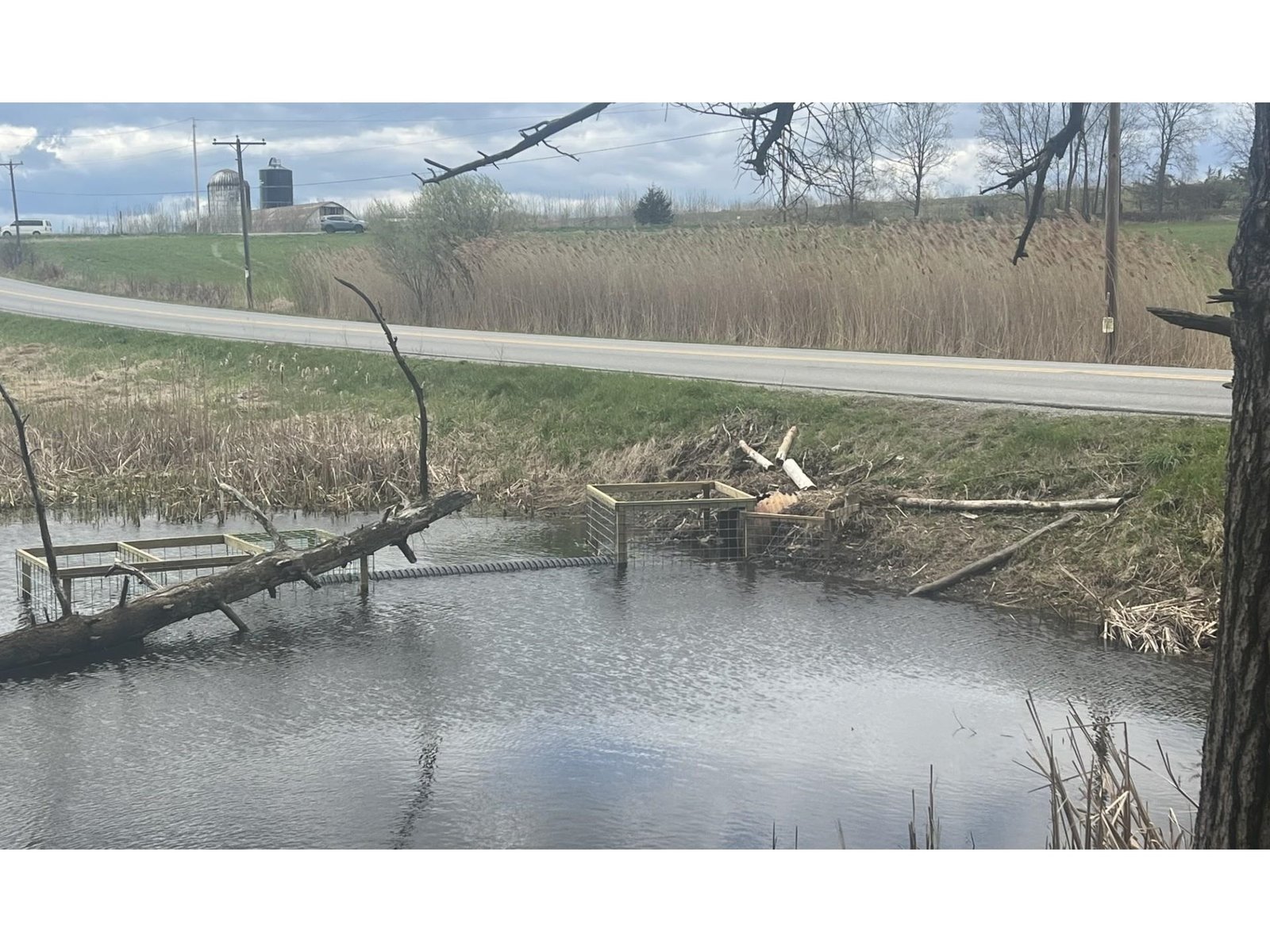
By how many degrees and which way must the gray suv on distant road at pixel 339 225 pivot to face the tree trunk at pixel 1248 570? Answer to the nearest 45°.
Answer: approximately 90° to its right

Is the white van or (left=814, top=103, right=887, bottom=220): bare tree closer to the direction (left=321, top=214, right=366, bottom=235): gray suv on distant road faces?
the bare tree

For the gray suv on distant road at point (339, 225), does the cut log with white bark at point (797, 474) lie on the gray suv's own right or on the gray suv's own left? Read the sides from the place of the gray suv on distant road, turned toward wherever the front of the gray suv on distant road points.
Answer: on the gray suv's own right

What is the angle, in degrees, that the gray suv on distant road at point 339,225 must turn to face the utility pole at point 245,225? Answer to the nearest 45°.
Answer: approximately 90° to its right

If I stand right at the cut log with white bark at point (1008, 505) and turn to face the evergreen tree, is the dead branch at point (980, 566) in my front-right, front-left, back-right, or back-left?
back-left

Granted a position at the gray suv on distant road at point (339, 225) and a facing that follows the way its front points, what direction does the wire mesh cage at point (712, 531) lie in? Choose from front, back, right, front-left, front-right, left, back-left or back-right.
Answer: right

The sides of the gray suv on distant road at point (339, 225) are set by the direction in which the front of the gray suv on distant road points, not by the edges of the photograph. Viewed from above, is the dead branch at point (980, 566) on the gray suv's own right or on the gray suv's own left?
on the gray suv's own right

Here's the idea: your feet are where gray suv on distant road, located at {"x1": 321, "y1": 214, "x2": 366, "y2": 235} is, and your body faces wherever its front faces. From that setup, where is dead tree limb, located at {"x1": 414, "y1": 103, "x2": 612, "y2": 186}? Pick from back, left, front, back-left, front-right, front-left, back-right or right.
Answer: right

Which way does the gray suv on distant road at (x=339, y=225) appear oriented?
to the viewer's right
